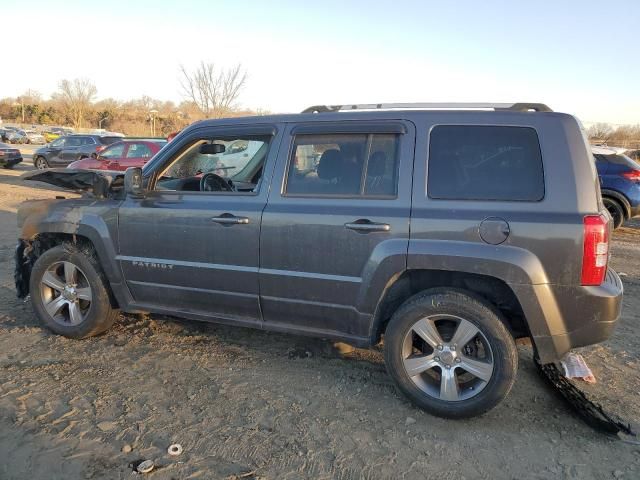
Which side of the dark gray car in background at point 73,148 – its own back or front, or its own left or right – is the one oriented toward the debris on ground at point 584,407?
left

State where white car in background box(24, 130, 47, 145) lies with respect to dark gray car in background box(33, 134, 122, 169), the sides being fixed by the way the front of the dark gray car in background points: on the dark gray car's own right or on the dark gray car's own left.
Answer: on the dark gray car's own right

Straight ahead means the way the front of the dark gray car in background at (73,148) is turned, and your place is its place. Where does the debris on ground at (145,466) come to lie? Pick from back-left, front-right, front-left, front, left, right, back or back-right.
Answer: left

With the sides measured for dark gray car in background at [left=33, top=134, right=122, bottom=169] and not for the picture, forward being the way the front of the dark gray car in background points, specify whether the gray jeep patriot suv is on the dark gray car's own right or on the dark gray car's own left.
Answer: on the dark gray car's own left

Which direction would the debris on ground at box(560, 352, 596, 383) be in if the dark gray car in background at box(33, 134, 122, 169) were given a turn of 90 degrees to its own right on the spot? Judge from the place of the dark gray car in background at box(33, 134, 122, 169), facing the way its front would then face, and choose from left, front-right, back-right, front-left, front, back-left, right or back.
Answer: back

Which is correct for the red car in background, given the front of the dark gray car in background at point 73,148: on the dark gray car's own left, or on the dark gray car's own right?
on the dark gray car's own left

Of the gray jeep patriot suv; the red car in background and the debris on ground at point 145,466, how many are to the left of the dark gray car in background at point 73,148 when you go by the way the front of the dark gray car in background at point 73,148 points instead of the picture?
3

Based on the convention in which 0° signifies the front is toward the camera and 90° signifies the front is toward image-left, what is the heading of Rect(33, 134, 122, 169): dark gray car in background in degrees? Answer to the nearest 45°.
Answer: approximately 90°
